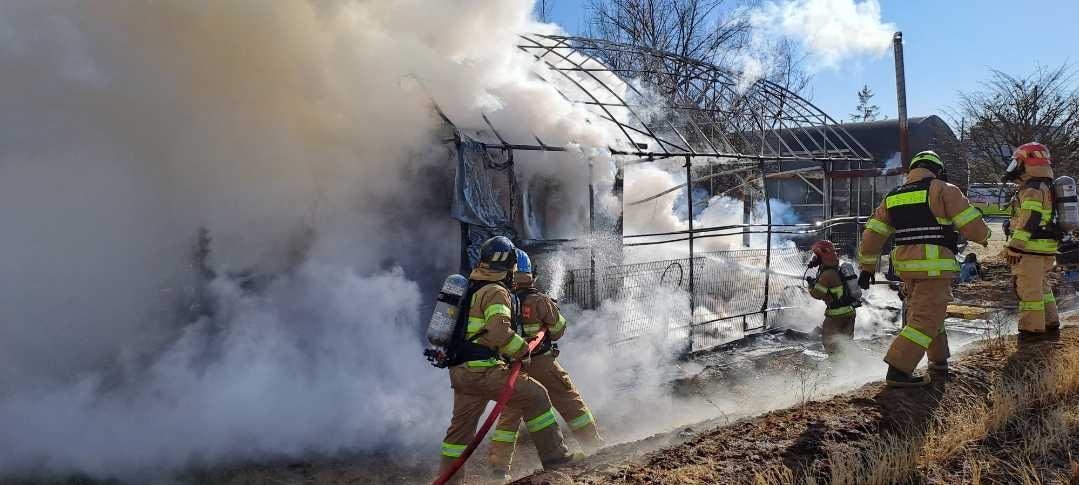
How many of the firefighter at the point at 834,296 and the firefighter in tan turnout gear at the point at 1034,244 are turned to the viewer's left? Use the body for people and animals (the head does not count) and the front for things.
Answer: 2

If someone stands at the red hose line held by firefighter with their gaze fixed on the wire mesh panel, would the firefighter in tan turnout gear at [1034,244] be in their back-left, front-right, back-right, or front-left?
front-right

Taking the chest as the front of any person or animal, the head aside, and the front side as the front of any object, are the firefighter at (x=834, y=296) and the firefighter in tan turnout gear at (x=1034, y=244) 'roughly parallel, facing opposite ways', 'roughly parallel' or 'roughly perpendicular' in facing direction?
roughly parallel

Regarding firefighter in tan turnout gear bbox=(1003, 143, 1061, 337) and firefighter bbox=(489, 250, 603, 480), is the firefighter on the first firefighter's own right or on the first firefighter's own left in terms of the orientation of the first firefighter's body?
on the first firefighter's own left

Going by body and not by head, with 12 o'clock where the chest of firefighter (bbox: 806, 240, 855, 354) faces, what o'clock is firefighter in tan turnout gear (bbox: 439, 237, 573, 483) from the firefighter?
The firefighter in tan turnout gear is roughly at 10 o'clock from the firefighter.

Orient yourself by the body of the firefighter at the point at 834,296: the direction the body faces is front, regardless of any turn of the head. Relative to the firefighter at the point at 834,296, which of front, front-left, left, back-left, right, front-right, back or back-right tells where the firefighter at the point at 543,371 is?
front-left

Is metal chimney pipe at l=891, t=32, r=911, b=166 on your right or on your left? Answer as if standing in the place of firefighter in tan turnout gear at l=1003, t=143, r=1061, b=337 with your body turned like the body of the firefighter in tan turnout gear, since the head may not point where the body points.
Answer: on your right

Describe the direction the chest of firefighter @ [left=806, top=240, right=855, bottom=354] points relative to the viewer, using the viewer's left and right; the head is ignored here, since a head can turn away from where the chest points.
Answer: facing to the left of the viewer

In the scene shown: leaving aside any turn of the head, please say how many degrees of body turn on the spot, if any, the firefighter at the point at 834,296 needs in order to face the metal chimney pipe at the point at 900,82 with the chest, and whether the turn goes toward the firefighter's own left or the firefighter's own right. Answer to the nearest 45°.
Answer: approximately 90° to the firefighter's own right

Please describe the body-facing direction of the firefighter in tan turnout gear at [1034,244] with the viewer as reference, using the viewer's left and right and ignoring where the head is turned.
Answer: facing to the left of the viewer

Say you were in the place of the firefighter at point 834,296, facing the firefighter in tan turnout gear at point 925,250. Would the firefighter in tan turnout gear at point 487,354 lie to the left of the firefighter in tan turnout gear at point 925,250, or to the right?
right

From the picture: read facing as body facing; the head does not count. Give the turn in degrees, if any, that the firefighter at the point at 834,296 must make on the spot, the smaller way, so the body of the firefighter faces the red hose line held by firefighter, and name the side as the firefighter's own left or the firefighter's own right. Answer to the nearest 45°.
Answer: approximately 45° to the firefighter's own left
